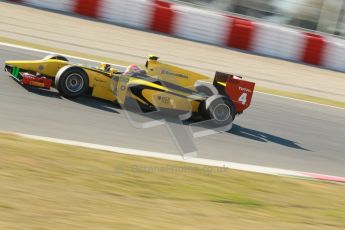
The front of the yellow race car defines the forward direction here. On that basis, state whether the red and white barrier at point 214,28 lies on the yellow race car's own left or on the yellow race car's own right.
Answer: on the yellow race car's own right

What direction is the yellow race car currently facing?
to the viewer's left
